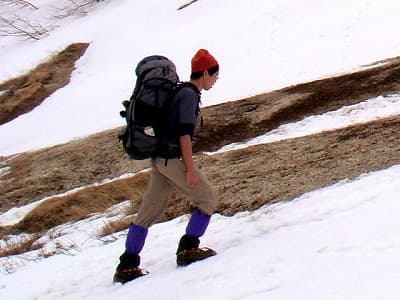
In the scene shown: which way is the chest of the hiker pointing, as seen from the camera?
to the viewer's right
